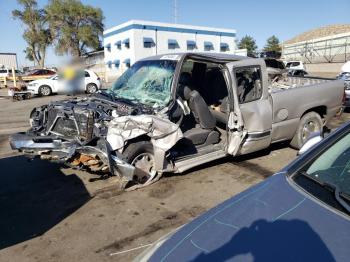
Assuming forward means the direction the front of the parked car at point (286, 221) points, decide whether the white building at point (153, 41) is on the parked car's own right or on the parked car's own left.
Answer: on the parked car's own right

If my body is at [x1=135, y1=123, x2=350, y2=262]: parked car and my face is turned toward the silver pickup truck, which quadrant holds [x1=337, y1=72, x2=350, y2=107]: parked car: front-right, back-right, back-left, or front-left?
front-right

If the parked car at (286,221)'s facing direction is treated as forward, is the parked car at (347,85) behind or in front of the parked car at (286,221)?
behind

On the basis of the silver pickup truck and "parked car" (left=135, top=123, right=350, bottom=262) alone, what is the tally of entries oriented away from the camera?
0

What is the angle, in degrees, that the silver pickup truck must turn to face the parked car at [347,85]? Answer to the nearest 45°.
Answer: approximately 180°

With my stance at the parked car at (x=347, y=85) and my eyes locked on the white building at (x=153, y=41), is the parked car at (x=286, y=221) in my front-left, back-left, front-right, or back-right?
back-left

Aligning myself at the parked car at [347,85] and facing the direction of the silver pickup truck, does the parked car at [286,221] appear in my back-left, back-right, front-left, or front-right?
front-left

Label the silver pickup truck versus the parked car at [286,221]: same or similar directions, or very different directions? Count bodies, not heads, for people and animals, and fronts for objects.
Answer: same or similar directions

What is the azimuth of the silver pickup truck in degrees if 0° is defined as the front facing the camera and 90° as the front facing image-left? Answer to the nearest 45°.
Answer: approximately 45°

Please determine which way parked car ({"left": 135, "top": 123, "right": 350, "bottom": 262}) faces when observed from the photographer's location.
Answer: facing the viewer and to the left of the viewer

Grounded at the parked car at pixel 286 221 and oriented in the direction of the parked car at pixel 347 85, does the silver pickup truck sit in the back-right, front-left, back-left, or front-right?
front-left

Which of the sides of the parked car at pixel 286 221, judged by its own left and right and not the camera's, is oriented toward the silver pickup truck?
right

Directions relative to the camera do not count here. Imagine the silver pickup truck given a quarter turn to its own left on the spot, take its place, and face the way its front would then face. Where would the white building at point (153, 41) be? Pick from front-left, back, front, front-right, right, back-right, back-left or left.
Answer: back-left
